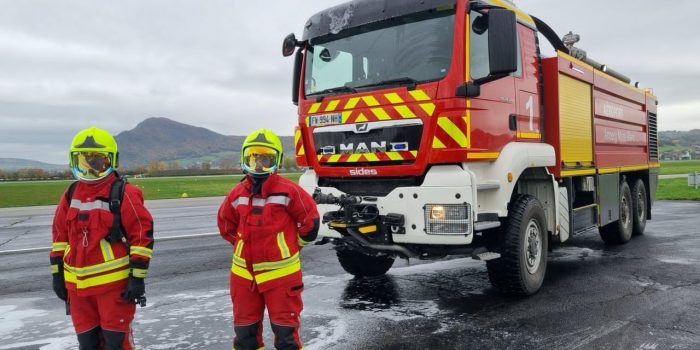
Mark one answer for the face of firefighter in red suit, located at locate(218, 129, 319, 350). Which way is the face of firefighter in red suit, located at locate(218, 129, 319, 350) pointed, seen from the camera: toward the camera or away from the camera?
toward the camera

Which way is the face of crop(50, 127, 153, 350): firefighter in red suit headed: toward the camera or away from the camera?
toward the camera

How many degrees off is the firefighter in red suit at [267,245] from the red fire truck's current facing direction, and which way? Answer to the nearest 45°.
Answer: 0° — it already faces them

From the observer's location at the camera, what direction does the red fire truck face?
facing the viewer and to the left of the viewer

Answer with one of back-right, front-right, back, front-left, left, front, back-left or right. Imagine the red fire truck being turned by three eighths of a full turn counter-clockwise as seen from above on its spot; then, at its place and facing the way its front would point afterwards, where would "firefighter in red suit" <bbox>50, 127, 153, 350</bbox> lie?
back-right
